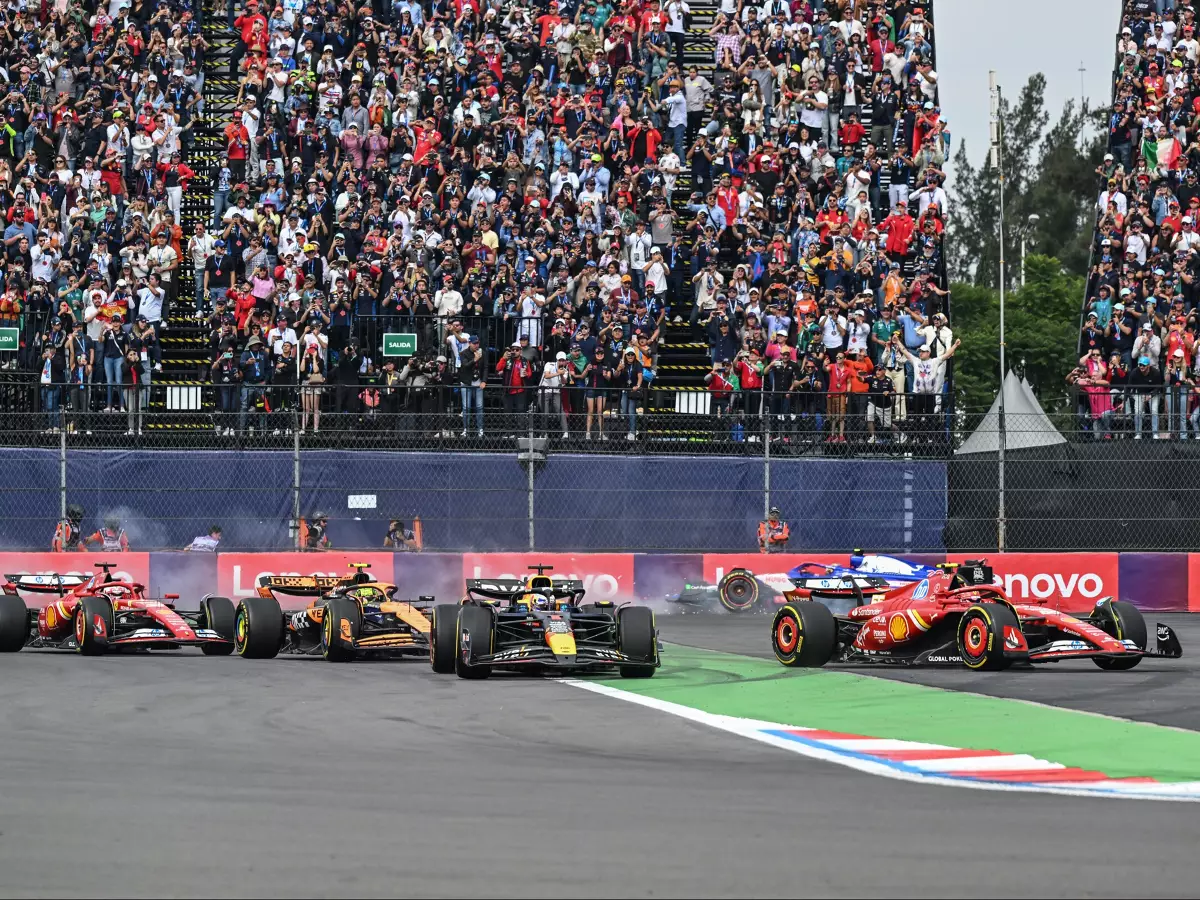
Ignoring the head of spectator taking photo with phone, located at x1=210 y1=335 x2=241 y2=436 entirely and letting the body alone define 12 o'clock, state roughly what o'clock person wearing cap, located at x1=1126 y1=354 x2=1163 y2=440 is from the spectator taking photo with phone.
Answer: The person wearing cap is roughly at 10 o'clock from the spectator taking photo with phone.

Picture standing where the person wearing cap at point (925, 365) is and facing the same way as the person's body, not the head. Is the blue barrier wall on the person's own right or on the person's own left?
on the person's own right

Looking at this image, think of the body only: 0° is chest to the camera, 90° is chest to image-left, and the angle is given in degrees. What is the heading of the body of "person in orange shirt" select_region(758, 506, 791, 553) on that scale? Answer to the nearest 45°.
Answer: approximately 0°

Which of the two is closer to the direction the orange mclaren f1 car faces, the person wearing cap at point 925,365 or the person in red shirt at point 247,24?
the person wearing cap

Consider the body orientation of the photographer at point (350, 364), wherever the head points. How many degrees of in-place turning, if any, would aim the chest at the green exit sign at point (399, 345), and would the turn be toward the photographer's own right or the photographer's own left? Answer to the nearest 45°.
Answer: approximately 45° to the photographer's own left

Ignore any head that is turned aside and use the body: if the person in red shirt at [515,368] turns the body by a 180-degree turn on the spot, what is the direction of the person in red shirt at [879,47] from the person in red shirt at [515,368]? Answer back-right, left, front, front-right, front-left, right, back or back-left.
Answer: front-right

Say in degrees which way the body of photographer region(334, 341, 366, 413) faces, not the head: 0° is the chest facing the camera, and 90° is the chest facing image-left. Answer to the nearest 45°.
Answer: approximately 0°

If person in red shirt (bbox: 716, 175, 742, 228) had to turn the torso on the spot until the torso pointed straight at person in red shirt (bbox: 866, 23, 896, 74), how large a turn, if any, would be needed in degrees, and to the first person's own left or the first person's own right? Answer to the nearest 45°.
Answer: approximately 135° to the first person's own left

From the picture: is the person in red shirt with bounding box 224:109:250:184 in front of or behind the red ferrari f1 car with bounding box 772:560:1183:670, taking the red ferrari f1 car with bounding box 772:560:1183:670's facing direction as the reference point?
behind
